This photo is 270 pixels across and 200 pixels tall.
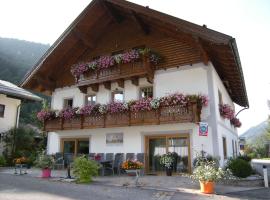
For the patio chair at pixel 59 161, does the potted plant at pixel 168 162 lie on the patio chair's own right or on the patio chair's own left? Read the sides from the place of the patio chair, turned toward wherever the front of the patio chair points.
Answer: on the patio chair's own left

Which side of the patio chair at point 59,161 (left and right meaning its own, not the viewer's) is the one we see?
front

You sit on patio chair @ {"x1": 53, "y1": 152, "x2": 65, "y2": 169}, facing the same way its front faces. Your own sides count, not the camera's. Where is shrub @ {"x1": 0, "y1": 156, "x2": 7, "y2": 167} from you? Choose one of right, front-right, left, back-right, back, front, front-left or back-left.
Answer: back-right

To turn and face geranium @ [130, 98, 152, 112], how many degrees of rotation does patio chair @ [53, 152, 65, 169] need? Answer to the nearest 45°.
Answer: approximately 45° to its left

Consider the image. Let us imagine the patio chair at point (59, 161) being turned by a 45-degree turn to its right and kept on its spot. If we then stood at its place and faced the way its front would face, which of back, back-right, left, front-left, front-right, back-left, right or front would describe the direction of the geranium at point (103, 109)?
left

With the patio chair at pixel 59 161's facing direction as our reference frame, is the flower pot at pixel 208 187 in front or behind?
in front

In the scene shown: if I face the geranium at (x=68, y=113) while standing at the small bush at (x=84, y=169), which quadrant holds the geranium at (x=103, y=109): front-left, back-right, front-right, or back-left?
front-right

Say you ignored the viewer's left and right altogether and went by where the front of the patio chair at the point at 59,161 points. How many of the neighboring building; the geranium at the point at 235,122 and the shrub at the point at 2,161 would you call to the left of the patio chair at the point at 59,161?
1
